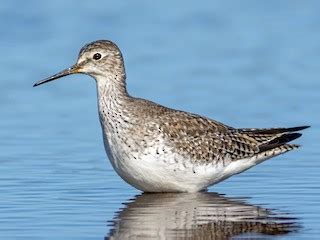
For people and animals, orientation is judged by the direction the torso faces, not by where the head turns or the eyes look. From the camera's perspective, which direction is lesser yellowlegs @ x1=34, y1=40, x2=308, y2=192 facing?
to the viewer's left
